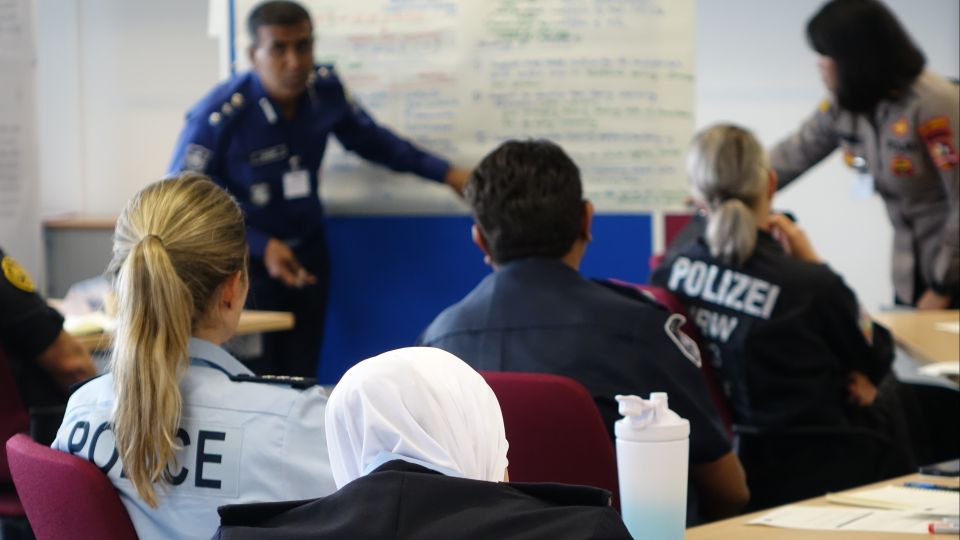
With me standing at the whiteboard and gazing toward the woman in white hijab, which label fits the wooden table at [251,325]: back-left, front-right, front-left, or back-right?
front-right

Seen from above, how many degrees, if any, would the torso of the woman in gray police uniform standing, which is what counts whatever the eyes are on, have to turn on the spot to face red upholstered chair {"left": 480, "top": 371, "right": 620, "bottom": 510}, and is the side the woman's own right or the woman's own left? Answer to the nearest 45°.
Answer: approximately 45° to the woman's own left

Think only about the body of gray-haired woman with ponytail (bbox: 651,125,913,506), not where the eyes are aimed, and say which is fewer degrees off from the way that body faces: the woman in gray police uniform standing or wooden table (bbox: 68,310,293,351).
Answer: the woman in gray police uniform standing

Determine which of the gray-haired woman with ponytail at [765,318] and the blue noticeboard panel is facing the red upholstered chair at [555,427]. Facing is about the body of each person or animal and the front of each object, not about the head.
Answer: the blue noticeboard panel

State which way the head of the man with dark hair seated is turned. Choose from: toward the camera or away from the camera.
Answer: away from the camera

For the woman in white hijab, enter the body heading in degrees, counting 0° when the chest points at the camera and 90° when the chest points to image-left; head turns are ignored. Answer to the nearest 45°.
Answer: approximately 180°

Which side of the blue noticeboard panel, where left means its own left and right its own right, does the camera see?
front

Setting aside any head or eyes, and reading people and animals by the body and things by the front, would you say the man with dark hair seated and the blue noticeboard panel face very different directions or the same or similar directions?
very different directions

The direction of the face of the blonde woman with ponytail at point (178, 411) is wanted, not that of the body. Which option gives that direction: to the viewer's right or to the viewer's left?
to the viewer's right

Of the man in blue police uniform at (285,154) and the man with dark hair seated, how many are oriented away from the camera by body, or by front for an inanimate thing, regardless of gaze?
1

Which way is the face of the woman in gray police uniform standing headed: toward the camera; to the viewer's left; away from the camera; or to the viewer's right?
to the viewer's left

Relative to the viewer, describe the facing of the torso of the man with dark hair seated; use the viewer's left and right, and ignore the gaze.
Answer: facing away from the viewer

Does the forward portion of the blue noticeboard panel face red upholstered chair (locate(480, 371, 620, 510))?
yes

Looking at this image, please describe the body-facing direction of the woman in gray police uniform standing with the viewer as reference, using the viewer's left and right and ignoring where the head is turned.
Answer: facing the viewer and to the left of the viewer

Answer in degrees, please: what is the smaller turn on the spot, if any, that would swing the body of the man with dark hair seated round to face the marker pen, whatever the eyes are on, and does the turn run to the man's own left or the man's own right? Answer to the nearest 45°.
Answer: approximately 135° to the man's own right

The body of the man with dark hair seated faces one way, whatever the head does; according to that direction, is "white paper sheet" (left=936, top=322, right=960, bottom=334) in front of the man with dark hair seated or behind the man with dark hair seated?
in front

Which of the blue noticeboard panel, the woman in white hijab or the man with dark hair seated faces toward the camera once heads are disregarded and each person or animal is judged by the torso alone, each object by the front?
the blue noticeboard panel

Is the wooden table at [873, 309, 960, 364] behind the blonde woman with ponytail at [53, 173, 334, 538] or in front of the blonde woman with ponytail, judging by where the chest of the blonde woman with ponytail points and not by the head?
in front
